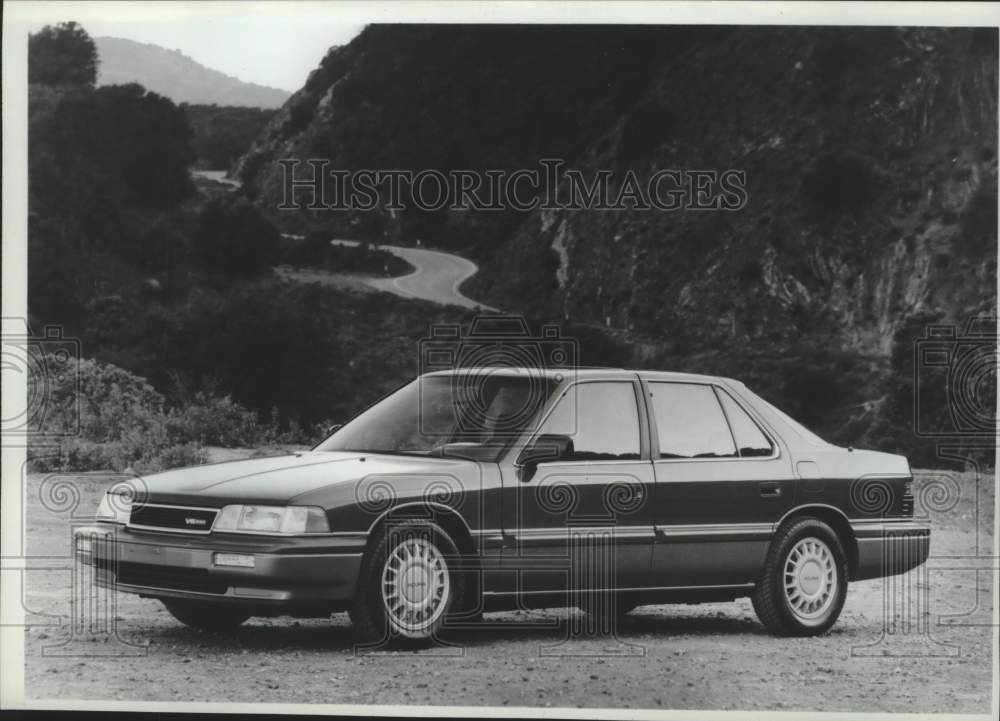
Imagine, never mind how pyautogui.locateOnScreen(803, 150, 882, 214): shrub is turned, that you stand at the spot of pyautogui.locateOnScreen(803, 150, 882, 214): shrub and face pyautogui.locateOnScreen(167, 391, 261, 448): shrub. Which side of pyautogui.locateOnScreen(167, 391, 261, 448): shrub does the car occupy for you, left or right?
left

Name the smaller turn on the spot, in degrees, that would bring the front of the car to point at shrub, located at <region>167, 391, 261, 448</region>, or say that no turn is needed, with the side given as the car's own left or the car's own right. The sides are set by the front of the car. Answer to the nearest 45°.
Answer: approximately 90° to the car's own right

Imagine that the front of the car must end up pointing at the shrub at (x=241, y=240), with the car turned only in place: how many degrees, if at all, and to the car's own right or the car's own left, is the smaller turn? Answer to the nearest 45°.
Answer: approximately 135° to the car's own right

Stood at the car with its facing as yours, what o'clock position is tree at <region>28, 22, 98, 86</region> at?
The tree is roughly at 3 o'clock from the car.

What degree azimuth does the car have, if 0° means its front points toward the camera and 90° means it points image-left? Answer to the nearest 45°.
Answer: approximately 45°
